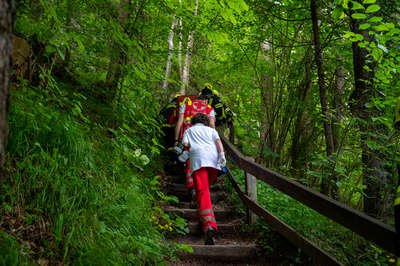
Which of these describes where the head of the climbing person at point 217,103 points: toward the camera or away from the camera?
away from the camera

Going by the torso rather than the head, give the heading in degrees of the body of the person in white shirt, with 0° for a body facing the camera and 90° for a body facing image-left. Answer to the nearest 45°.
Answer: approximately 180°

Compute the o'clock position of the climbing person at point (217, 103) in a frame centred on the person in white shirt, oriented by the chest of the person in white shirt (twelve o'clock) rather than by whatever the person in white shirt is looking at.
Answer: The climbing person is roughly at 12 o'clock from the person in white shirt.
